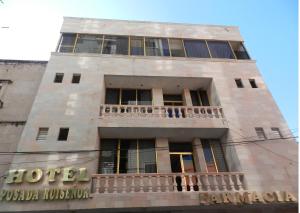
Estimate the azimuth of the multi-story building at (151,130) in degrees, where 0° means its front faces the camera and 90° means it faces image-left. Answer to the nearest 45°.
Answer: approximately 0°
